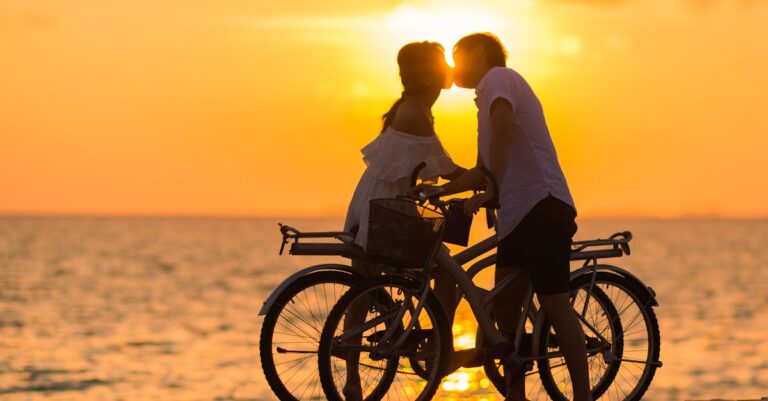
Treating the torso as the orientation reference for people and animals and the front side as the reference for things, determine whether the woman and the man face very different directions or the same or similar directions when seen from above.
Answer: very different directions

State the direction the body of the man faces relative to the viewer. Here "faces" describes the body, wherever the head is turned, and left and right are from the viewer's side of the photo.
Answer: facing to the left of the viewer

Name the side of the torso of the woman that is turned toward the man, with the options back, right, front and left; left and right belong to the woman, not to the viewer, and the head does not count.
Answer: front

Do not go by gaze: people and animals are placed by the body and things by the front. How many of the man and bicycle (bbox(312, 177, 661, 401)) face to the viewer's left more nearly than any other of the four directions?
2

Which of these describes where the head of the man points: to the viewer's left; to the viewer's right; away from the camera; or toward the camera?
to the viewer's left

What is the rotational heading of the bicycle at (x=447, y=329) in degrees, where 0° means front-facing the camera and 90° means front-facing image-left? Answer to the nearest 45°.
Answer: approximately 90°

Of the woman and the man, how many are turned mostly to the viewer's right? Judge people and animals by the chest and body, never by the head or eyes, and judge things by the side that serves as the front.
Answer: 1

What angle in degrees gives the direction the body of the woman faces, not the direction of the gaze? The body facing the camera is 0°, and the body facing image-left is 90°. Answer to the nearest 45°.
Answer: approximately 270°
